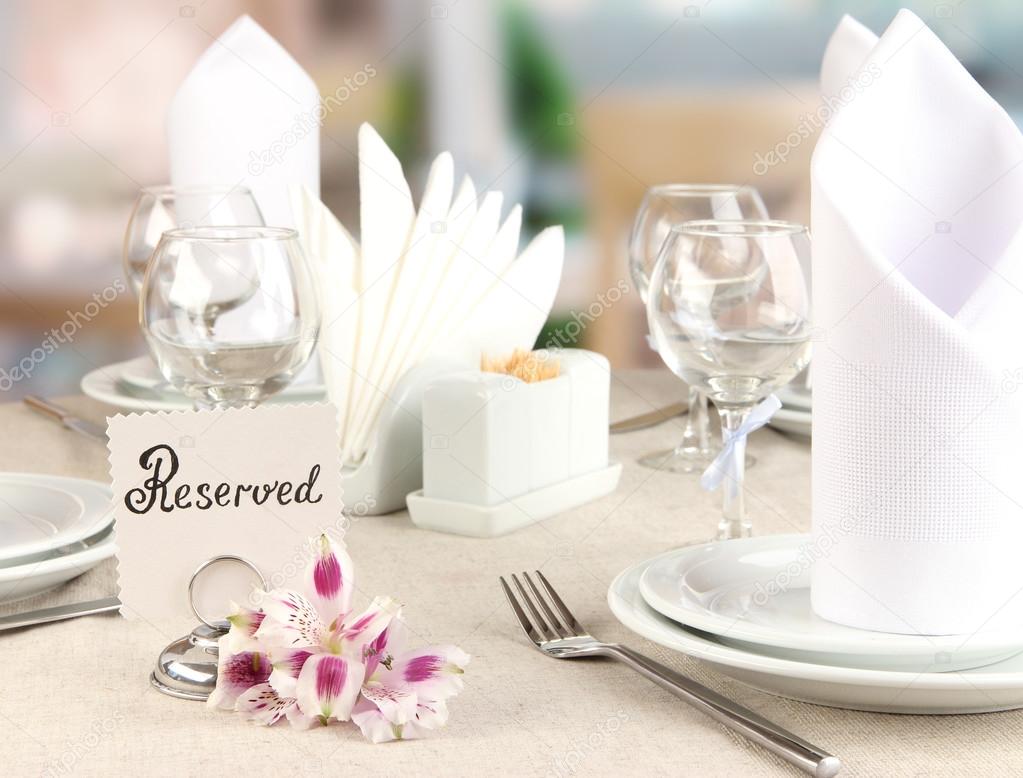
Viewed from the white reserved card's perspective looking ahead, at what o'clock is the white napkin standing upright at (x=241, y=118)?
The white napkin standing upright is roughly at 6 o'clock from the white reserved card.

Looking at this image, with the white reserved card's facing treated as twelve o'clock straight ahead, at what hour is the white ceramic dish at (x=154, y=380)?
The white ceramic dish is roughly at 6 o'clock from the white reserved card.

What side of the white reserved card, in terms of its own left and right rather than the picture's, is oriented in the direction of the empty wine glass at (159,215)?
back

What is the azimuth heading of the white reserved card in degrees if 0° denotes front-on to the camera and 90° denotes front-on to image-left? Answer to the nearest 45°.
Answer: approximately 0°
